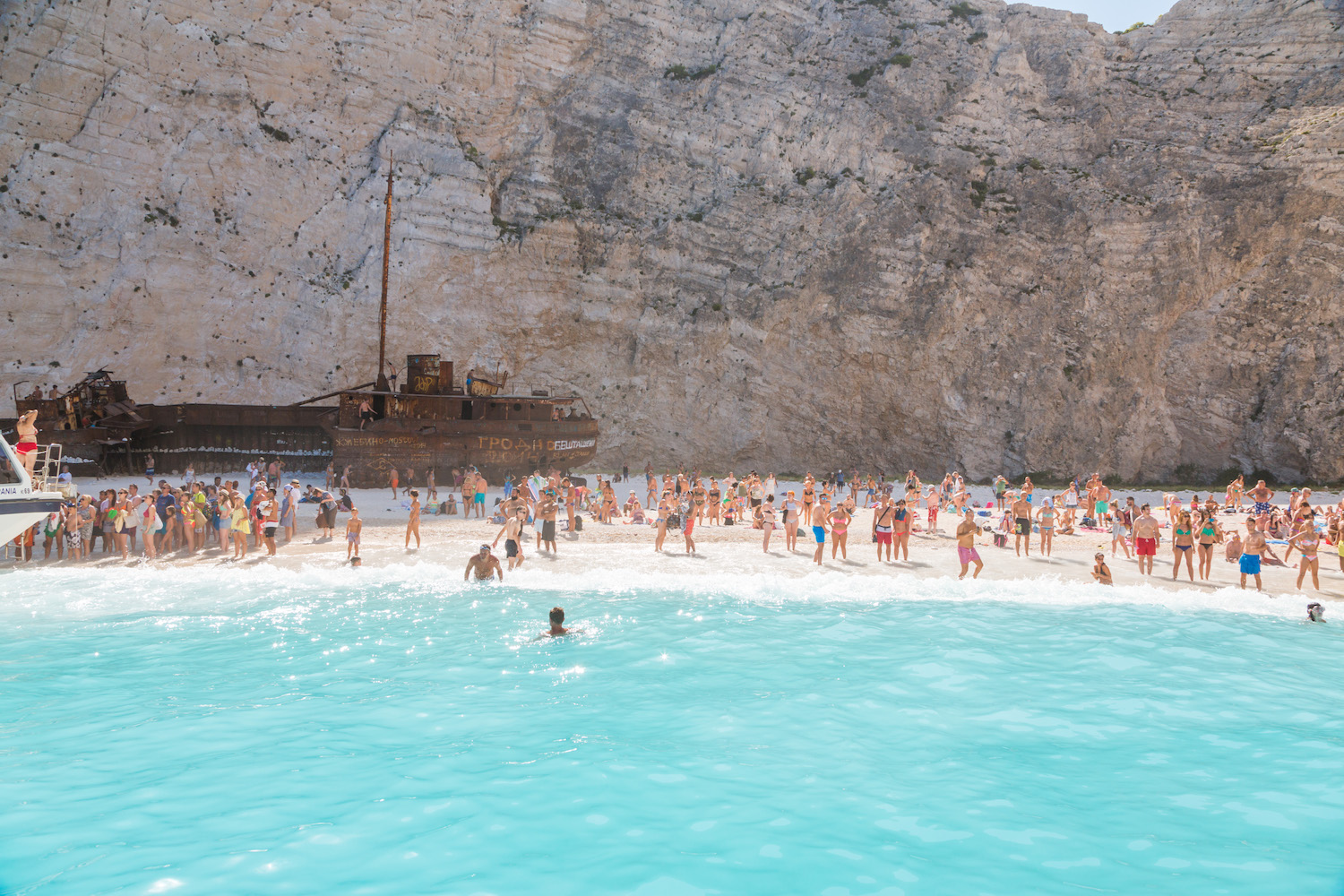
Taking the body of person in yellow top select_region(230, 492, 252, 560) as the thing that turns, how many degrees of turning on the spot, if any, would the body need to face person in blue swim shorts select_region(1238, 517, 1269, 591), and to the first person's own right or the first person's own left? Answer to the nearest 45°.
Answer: approximately 90° to the first person's own left

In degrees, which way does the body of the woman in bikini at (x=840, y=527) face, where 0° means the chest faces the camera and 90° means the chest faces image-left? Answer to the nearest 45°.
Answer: approximately 0°

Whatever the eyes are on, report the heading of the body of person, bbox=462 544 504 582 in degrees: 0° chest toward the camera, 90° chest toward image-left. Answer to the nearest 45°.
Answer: approximately 0°

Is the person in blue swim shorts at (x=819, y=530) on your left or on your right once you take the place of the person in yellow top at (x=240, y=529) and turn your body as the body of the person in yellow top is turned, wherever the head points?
on your left

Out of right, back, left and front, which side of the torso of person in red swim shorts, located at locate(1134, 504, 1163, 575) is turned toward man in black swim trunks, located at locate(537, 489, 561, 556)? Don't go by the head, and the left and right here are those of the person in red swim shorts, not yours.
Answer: right
